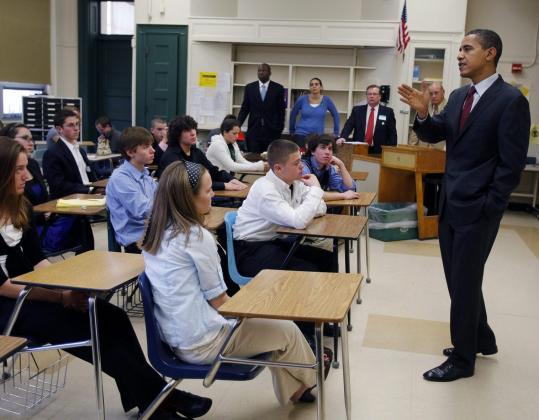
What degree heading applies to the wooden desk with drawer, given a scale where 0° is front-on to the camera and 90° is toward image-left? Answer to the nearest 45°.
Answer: approximately 45°

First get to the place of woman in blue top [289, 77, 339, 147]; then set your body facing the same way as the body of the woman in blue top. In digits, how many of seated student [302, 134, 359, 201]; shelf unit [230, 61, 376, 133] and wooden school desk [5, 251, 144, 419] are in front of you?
2

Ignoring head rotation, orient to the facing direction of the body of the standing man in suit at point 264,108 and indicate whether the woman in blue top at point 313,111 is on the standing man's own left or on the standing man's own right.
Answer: on the standing man's own left

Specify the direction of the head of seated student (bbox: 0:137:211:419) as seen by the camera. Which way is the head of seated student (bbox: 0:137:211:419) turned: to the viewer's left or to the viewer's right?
to the viewer's right

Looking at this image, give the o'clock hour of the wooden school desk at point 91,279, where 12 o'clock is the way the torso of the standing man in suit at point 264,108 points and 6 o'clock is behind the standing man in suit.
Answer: The wooden school desk is roughly at 12 o'clock from the standing man in suit.

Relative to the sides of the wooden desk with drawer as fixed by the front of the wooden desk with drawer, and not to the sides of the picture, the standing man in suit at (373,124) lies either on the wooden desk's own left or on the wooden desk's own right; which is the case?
on the wooden desk's own right

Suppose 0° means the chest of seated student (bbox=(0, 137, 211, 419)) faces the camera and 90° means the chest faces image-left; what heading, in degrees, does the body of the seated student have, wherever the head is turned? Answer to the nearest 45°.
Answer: approximately 270°

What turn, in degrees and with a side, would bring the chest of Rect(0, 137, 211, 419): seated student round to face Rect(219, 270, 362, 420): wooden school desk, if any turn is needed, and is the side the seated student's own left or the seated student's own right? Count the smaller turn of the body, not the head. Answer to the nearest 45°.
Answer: approximately 45° to the seated student's own right

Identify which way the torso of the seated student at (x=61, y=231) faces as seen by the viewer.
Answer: to the viewer's right

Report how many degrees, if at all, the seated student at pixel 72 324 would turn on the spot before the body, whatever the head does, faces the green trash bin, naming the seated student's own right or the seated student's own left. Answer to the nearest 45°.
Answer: approximately 45° to the seated student's own left

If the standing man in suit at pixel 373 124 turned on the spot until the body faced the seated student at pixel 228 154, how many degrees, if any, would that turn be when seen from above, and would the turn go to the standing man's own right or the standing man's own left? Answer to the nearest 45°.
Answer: approximately 45° to the standing man's own right

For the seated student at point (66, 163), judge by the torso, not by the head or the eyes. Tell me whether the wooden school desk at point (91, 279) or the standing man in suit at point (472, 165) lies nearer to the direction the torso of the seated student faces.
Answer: the standing man in suit

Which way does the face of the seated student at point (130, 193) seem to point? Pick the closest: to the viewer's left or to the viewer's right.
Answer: to the viewer's right

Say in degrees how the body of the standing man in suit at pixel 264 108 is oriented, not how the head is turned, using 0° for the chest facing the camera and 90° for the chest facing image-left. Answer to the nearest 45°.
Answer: approximately 0°
